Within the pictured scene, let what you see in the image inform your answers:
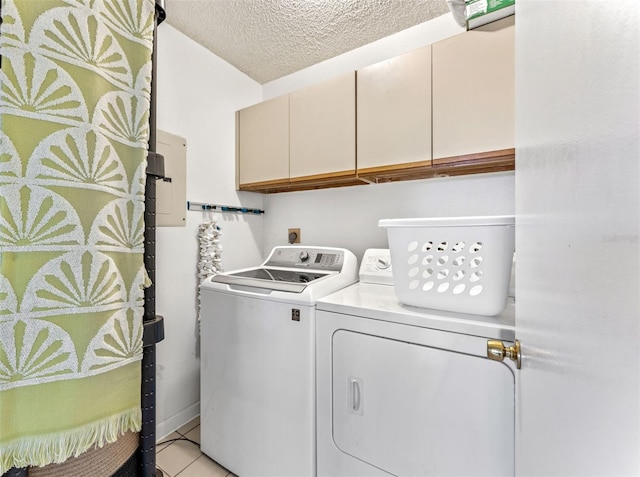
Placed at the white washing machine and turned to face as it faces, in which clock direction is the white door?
The white door is roughly at 10 o'clock from the white washing machine.

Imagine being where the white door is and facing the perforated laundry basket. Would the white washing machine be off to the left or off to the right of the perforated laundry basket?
left

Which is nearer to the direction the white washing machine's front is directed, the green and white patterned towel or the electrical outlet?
the green and white patterned towel

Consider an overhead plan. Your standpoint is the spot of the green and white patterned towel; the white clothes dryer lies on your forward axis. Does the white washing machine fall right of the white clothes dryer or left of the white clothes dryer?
left

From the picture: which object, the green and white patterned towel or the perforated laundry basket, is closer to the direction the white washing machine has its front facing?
the green and white patterned towel

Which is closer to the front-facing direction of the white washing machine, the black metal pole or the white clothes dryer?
the black metal pole

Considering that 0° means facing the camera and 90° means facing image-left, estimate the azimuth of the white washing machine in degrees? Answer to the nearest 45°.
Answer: approximately 45°

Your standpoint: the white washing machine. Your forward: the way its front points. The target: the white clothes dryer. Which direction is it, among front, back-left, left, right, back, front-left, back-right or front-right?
left

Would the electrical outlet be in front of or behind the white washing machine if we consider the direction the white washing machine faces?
behind

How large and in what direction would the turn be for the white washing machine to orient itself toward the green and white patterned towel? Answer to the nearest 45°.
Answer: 0° — it already faces it

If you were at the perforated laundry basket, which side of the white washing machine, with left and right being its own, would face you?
left

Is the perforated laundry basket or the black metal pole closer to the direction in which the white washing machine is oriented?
the black metal pole

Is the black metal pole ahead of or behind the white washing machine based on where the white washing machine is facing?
ahead
